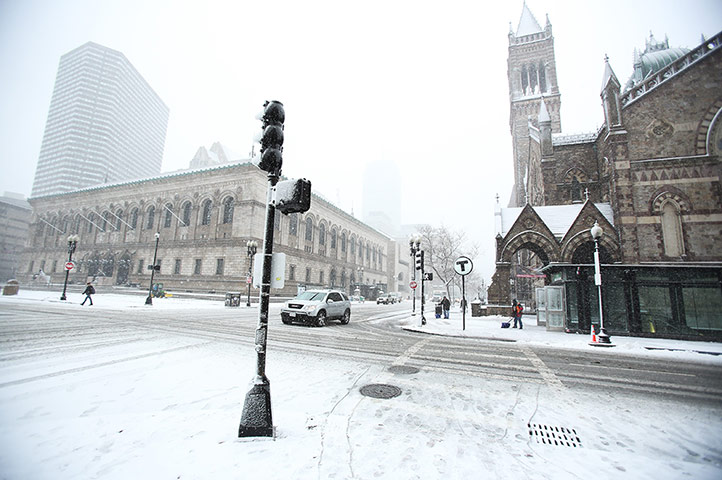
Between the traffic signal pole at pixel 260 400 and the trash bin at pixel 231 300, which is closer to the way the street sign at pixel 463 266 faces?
the traffic signal pole

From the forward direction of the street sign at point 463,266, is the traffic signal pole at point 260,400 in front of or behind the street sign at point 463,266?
in front

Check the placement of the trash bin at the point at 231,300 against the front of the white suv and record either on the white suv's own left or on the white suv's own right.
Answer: on the white suv's own right

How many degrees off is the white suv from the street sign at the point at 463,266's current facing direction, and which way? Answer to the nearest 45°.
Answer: approximately 90° to its right

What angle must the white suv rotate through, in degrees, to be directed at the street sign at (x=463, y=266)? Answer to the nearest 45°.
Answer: approximately 135° to its left

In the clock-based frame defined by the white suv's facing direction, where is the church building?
The church building is roughly at 8 o'clock from the white suv.

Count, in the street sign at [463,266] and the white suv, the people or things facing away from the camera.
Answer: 0

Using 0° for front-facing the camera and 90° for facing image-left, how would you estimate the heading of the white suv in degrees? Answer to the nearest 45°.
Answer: approximately 45°
